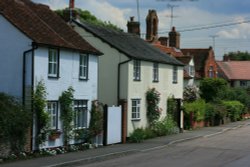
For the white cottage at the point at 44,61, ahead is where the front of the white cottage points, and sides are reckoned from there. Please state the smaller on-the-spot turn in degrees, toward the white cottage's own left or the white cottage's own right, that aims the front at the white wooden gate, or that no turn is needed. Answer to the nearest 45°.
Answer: approximately 90° to the white cottage's own left

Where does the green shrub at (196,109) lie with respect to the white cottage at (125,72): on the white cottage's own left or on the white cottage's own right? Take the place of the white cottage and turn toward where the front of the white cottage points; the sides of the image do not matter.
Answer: on the white cottage's own left

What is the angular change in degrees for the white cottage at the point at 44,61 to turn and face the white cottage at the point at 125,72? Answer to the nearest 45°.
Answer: approximately 90° to its left

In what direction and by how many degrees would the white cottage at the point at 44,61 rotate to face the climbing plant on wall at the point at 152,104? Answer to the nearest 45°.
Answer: approximately 90° to its left

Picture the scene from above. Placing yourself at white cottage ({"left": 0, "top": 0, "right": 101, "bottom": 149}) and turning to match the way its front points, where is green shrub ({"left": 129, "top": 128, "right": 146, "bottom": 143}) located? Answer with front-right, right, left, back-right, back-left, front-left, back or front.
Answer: left

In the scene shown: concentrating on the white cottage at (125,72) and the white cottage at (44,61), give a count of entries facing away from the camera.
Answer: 0

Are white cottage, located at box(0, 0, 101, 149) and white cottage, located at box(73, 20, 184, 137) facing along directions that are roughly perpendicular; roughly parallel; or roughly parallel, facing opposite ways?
roughly parallel

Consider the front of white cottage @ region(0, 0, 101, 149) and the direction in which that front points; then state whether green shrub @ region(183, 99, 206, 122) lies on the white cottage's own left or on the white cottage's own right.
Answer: on the white cottage's own left
